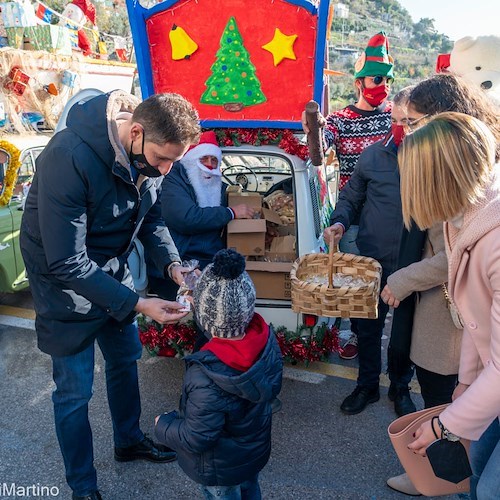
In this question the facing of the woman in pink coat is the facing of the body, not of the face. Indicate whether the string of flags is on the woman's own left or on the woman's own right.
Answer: on the woman's own right

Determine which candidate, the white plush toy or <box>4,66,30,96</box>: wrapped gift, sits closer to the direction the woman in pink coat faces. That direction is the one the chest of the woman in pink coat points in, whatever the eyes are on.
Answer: the wrapped gift

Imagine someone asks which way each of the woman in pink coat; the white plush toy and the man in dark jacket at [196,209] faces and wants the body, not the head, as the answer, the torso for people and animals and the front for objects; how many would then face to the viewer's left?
1

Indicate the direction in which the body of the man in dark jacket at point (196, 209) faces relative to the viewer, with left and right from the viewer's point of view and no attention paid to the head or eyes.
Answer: facing the viewer and to the right of the viewer

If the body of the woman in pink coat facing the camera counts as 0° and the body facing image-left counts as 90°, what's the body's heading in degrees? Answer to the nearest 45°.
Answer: approximately 90°

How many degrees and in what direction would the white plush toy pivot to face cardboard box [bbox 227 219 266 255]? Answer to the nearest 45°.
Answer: approximately 90° to its right

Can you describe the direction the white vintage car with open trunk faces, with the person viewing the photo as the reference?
facing away from the viewer

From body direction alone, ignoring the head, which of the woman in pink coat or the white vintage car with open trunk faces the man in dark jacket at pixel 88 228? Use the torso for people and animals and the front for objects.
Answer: the woman in pink coat

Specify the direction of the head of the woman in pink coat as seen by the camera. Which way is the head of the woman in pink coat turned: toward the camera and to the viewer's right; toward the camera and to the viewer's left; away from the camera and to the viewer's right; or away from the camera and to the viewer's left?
away from the camera and to the viewer's left

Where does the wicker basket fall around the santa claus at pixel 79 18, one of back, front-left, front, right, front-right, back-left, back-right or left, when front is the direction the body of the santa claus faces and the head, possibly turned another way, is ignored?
front-left

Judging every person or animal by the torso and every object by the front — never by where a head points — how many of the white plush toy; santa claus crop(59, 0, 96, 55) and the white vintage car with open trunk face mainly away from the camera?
1
